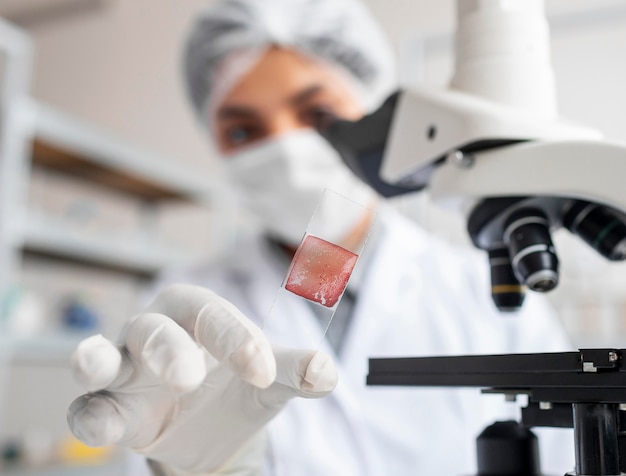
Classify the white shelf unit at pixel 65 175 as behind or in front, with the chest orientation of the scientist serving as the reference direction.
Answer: behind

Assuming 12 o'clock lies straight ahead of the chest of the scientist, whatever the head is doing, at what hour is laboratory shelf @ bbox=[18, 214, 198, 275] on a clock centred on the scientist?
The laboratory shelf is roughly at 5 o'clock from the scientist.

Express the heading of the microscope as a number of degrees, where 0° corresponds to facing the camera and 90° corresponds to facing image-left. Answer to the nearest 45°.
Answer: approximately 90°

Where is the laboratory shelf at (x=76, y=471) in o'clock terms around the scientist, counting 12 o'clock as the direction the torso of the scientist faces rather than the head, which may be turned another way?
The laboratory shelf is roughly at 5 o'clock from the scientist.

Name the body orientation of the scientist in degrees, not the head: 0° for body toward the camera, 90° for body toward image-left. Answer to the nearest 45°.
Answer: approximately 0°

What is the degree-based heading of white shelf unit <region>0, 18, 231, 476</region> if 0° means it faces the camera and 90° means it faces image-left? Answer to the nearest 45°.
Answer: approximately 315°
